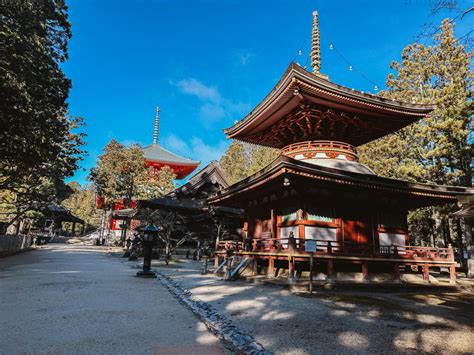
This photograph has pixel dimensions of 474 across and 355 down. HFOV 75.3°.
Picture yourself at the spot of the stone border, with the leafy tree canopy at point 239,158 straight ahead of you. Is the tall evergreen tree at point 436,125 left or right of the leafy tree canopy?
right

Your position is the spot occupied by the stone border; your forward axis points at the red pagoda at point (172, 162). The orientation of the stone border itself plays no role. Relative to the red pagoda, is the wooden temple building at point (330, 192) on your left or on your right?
right

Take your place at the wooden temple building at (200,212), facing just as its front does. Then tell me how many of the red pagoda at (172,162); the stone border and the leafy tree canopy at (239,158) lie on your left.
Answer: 1

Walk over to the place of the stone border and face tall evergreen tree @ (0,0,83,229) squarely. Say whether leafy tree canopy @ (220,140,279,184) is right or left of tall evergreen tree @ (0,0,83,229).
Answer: right

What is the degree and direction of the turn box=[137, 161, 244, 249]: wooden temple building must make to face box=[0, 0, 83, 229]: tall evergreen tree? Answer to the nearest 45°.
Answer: approximately 45° to its left

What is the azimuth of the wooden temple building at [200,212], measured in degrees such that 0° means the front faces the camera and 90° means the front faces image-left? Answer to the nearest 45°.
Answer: approximately 90°

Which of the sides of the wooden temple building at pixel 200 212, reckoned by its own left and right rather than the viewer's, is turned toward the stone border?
left

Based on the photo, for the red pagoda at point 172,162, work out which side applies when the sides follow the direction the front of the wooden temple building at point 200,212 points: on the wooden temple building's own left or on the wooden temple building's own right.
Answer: on the wooden temple building's own right

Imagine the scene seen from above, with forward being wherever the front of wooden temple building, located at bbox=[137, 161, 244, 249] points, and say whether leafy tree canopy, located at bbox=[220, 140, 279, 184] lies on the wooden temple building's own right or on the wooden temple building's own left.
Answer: on the wooden temple building's own right

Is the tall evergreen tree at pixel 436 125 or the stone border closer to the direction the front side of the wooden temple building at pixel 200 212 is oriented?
the stone border

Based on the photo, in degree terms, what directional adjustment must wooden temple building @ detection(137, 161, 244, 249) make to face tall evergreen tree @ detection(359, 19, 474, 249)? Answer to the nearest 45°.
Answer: approximately 135° to its left
